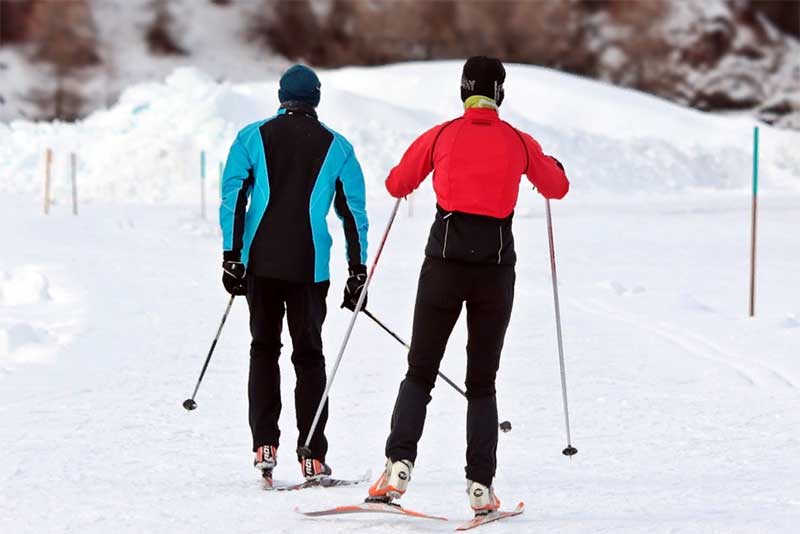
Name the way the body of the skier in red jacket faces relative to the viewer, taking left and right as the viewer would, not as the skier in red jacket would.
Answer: facing away from the viewer

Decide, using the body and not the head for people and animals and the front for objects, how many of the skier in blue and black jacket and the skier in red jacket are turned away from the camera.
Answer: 2

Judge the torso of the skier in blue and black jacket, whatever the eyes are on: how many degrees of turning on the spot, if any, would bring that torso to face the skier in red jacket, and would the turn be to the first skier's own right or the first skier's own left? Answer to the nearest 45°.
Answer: approximately 135° to the first skier's own right

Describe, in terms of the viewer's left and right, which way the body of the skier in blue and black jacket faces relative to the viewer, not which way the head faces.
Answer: facing away from the viewer

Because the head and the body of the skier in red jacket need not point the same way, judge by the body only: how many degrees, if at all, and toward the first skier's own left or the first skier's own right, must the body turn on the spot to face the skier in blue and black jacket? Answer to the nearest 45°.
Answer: approximately 45° to the first skier's own left

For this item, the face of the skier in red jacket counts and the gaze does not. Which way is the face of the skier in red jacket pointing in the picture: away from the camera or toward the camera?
away from the camera

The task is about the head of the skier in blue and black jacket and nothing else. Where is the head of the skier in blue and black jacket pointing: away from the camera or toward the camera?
away from the camera
